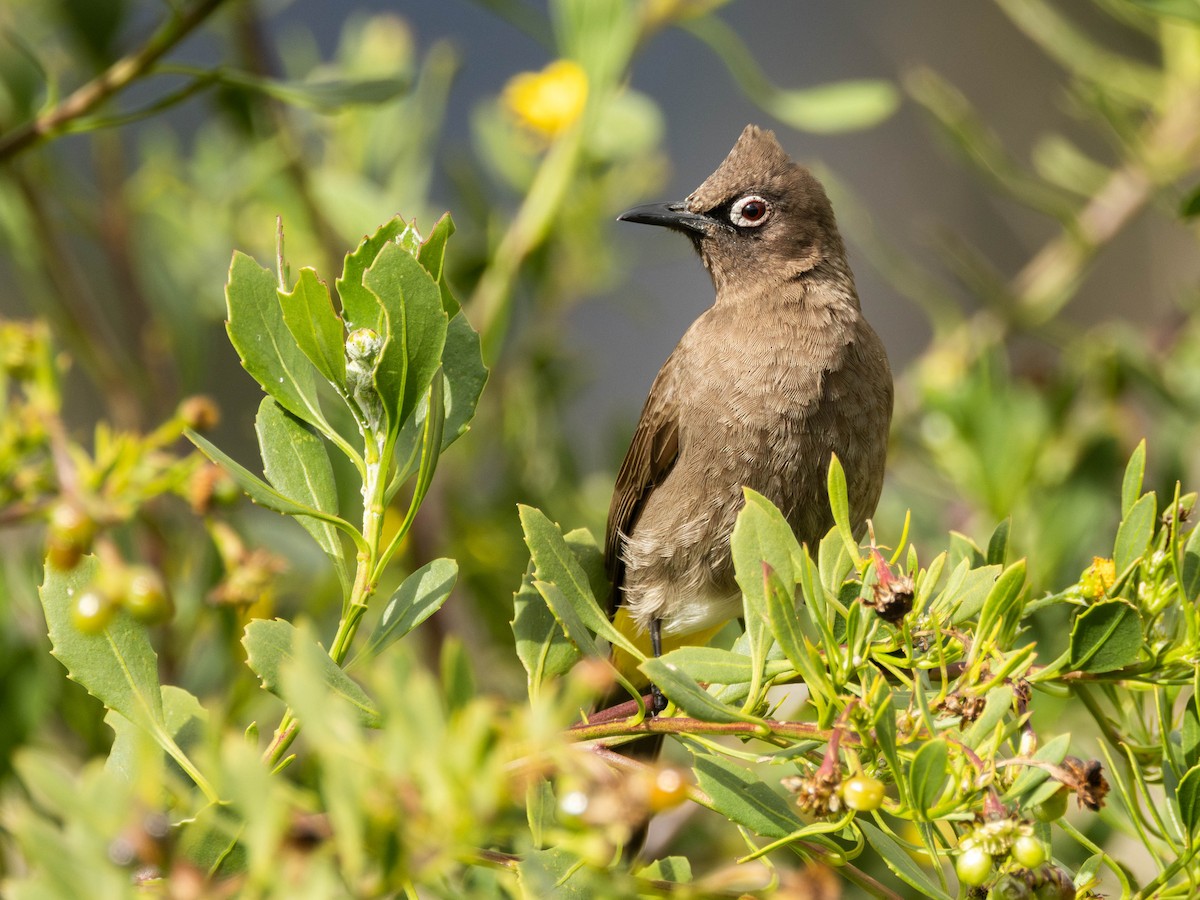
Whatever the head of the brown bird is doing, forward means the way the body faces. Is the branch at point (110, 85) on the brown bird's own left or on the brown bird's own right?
on the brown bird's own right

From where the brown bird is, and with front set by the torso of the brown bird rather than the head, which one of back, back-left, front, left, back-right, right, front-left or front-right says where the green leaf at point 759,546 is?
front-right

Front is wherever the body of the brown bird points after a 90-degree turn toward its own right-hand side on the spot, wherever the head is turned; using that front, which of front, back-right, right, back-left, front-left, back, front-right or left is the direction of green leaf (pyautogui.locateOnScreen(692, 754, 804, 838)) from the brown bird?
front-left

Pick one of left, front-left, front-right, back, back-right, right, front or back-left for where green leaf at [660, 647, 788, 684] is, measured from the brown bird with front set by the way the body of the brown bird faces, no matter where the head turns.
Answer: front-right

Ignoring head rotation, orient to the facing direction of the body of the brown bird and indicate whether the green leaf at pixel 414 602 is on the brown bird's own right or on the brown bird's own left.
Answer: on the brown bird's own right

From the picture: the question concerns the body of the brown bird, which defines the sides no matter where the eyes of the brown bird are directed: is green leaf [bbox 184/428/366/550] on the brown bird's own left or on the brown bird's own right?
on the brown bird's own right

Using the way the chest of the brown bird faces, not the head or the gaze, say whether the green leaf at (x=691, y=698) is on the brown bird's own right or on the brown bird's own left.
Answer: on the brown bird's own right
